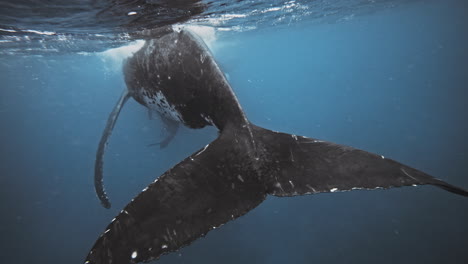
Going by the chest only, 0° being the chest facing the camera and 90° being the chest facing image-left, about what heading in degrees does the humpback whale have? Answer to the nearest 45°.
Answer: approximately 135°
